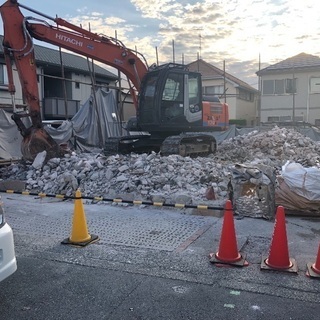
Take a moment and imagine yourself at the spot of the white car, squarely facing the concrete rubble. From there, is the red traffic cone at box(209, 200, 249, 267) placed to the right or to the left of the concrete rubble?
right

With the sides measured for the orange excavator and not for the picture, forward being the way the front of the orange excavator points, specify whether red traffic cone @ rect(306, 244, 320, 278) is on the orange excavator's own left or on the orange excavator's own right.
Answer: on the orange excavator's own left

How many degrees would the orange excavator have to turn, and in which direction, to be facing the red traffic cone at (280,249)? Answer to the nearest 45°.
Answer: approximately 45° to its left

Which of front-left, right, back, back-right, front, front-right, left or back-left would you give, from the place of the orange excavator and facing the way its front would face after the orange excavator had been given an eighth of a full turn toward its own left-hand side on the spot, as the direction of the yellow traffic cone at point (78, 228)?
front

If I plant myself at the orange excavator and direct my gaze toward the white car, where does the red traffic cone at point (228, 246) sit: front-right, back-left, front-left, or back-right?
front-left

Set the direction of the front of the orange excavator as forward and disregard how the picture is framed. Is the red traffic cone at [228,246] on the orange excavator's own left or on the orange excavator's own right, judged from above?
on the orange excavator's own left

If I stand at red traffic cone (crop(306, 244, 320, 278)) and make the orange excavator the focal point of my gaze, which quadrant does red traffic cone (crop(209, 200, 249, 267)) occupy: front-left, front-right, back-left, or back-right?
front-left

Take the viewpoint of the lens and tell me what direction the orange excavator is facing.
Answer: facing the viewer and to the left of the viewer
